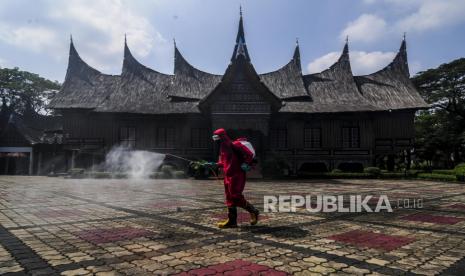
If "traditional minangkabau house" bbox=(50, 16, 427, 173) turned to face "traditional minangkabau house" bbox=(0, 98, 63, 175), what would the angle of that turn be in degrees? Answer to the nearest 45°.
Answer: approximately 90° to its right

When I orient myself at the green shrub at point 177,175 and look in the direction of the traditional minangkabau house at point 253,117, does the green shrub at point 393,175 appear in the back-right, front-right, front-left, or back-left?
front-right

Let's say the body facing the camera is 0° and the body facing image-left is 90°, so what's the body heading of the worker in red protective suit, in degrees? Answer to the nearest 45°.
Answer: approximately 90°

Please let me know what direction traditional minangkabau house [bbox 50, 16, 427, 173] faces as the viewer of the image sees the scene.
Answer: facing the viewer

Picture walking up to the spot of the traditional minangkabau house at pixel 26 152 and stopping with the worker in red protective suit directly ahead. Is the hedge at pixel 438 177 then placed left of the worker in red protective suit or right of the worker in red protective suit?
left

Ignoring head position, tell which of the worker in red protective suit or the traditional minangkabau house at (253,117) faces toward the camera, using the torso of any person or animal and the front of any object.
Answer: the traditional minangkabau house

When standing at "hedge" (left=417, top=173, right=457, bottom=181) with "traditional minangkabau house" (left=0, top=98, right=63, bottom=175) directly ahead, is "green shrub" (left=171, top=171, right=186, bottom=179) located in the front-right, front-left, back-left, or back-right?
front-left

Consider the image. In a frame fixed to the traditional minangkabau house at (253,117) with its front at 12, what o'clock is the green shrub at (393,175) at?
The green shrub is roughly at 10 o'clock from the traditional minangkabau house.

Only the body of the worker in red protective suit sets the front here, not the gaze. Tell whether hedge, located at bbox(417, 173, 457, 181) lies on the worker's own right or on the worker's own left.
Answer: on the worker's own right

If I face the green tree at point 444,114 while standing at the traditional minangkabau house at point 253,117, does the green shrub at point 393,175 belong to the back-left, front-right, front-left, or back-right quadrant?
front-right

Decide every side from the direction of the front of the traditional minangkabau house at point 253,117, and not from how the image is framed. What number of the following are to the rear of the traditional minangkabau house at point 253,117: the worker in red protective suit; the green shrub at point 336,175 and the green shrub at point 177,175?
0

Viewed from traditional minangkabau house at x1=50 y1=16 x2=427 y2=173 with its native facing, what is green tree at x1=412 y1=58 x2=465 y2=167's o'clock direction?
The green tree is roughly at 8 o'clock from the traditional minangkabau house.

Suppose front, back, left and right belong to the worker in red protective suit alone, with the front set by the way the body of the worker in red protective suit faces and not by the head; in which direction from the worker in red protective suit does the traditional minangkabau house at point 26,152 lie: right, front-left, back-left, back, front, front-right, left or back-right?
front-right

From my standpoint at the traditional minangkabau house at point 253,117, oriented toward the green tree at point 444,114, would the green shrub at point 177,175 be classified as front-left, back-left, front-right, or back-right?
back-right

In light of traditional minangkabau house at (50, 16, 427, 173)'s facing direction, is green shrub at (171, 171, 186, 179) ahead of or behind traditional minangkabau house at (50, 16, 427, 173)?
ahead

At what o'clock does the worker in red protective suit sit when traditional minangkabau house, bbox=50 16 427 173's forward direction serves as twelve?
The worker in red protective suit is roughly at 12 o'clock from the traditional minangkabau house.

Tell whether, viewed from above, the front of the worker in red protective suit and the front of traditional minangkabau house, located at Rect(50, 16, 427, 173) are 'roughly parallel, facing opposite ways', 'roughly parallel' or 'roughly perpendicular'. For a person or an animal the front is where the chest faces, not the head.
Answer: roughly perpendicular
